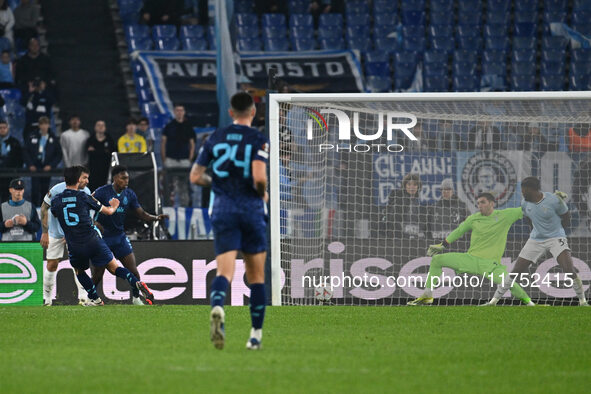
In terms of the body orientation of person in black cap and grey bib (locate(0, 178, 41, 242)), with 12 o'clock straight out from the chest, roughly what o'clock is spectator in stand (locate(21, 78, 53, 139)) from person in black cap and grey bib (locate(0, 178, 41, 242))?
spectator in stand (locate(21, 78, 53, 139)) is roughly at 6 o'clock from person in black cap and grey bib (locate(0, 178, 41, 242)).

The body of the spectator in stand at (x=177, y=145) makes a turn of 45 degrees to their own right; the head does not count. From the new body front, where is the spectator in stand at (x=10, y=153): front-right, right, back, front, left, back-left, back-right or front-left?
front-right

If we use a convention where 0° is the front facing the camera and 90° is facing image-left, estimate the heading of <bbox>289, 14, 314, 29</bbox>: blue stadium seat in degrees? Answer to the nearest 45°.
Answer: approximately 0°

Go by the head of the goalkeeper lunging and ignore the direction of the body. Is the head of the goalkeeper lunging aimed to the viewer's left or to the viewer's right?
to the viewer's left

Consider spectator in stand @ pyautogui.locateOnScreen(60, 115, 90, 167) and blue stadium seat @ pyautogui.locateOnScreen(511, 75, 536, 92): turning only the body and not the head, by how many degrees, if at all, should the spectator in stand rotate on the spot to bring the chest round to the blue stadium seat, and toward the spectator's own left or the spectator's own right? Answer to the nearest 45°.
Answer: approximately 90° to the spectator's own left

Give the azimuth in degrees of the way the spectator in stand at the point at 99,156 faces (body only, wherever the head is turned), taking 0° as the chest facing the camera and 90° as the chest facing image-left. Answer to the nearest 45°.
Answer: approximately 0°

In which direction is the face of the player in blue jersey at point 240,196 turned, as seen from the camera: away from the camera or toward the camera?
away from the camera

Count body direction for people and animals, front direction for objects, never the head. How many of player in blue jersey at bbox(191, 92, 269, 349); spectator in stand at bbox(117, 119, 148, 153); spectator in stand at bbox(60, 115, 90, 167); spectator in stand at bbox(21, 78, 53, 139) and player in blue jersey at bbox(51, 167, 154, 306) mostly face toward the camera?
3

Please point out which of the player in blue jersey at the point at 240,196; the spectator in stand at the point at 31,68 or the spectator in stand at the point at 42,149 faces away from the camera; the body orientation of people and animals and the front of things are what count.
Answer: the player in blue jersey
